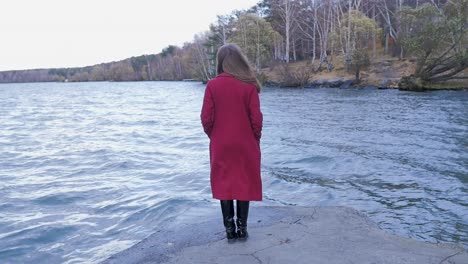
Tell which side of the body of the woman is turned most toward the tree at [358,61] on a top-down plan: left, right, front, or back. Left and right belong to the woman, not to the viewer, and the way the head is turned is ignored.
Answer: front

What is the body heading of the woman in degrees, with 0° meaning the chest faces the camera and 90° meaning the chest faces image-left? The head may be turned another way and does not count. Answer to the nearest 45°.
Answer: approximately 180°

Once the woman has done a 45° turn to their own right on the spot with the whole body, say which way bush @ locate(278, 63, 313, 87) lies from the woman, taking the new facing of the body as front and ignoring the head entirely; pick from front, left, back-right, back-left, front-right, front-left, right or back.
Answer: front-left

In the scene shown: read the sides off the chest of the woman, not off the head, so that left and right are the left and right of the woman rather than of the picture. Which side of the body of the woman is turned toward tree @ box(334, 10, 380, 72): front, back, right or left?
front

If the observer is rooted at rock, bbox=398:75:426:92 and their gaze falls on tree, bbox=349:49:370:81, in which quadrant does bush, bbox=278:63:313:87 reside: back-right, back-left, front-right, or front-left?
front-left

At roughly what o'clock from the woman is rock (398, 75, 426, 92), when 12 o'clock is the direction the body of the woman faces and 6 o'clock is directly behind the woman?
The rock is roughly at 1 o'clock from the woman.

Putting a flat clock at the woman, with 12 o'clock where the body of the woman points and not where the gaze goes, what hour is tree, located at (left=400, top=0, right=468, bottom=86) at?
The tree is roughly at 1 o'clock from the woman.

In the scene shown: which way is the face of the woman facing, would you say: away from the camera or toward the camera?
away from the camera
